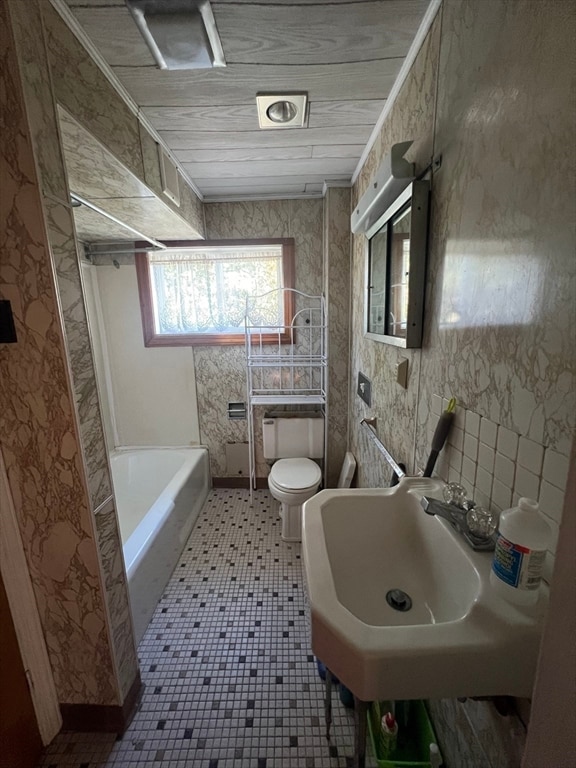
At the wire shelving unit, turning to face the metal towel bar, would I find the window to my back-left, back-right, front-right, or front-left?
back-right

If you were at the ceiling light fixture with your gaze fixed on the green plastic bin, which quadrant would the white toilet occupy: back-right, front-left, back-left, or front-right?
back-left

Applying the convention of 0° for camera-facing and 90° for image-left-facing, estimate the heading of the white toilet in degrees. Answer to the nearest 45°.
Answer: approximately 0°
